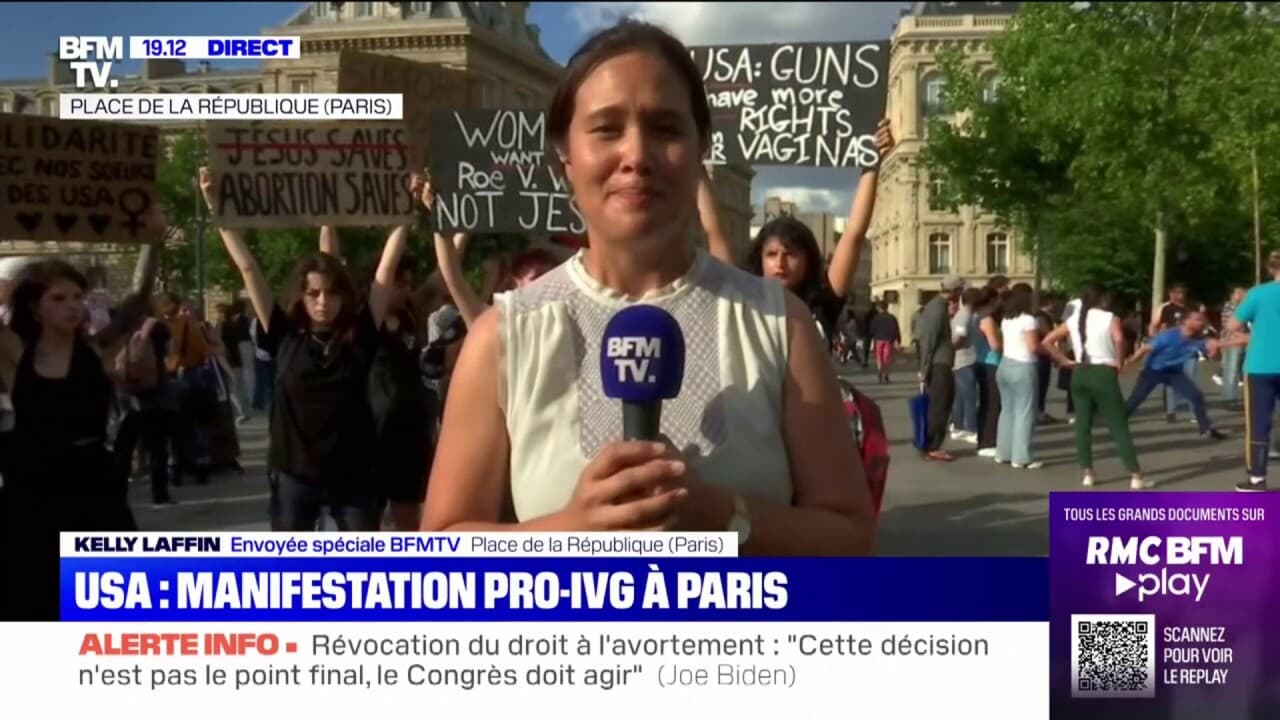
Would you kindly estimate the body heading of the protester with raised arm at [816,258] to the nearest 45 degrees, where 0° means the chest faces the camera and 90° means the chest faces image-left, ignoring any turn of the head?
approximately 0°

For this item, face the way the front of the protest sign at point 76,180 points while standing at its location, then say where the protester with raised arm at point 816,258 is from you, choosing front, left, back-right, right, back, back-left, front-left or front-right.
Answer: left

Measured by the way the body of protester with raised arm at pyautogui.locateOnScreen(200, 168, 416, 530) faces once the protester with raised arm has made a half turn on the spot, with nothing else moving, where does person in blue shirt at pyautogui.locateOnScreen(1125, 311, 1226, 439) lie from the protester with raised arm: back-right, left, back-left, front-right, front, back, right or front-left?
front-right

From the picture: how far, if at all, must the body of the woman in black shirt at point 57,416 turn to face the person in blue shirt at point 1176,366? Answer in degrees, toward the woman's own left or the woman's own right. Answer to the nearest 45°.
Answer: approximately 90° to the woman's own left

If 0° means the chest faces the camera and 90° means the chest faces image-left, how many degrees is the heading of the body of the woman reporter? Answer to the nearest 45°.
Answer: approximately 0°

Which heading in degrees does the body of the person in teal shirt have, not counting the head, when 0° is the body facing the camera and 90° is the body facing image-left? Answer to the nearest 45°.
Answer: approximately 135°

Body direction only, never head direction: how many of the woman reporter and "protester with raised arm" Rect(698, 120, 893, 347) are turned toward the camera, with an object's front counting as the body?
2
